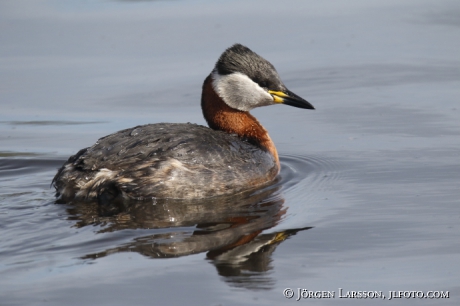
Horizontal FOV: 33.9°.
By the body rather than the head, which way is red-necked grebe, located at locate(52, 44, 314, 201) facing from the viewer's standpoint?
to the viewer's right
